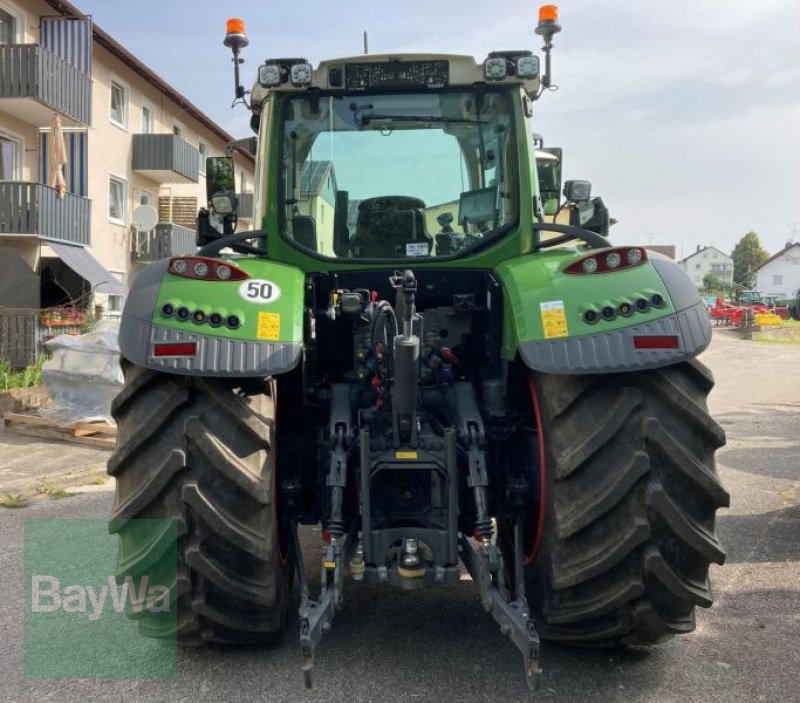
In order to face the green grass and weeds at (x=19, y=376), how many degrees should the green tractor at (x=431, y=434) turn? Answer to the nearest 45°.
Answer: approximately 45° to its left

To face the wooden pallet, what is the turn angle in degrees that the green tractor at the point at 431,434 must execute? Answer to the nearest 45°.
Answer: approximately 45° to its left

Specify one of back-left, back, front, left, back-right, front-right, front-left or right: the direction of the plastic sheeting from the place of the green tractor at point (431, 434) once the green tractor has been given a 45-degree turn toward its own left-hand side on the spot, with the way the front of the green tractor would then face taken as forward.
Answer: front

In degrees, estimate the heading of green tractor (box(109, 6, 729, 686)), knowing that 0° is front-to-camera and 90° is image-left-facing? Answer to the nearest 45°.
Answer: approximately 180°

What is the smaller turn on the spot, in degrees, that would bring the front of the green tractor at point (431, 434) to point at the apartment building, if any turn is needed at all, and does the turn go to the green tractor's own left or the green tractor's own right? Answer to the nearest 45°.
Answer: approximately 45° to the green tractor's own left
